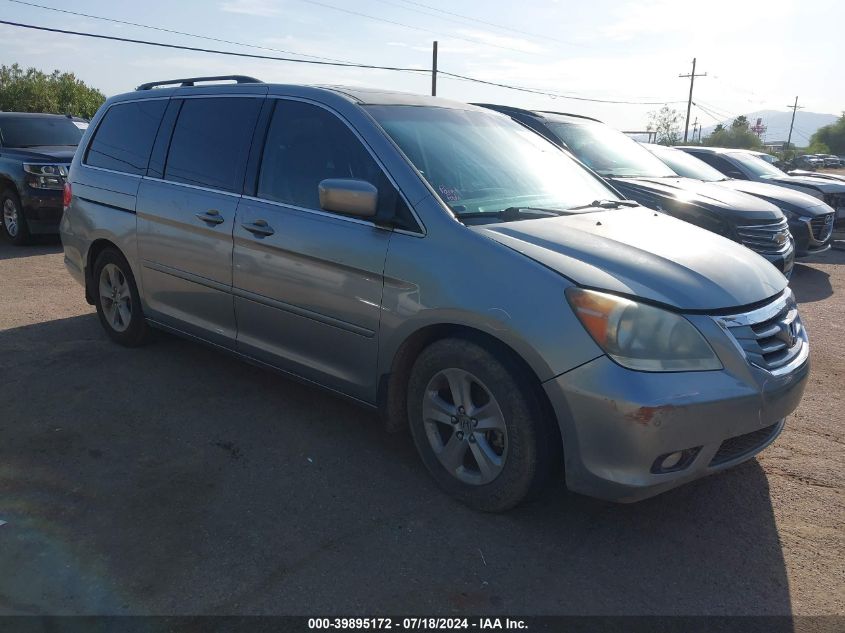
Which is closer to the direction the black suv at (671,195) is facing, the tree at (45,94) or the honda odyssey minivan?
the honda odyssey minivan

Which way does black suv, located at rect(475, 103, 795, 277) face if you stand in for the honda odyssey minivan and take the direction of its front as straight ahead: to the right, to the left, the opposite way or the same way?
the same way

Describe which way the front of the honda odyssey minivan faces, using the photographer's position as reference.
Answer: facing the viewer and to the right of the viewer

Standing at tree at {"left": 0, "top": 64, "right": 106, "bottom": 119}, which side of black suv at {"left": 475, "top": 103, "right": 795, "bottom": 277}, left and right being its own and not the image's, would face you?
back

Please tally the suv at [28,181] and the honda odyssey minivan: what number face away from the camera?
0

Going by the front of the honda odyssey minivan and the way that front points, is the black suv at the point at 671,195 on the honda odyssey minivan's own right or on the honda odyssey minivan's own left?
on the honda odyssey minivan's own left

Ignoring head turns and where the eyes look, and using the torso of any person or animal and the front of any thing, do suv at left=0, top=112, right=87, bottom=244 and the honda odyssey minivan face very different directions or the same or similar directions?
same or similar directions

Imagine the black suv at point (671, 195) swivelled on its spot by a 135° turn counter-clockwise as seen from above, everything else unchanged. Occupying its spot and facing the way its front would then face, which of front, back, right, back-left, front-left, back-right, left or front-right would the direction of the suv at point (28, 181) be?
left

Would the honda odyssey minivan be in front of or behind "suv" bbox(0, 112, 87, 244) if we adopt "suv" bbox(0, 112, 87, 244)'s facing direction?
in front
